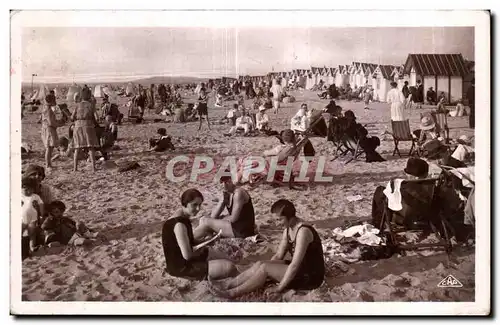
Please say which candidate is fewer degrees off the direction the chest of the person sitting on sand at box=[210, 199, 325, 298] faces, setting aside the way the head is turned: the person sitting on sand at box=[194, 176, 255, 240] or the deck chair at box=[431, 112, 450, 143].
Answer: the person sitting on sand

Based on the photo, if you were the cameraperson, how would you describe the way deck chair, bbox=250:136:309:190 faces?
facing to the left of the viewer

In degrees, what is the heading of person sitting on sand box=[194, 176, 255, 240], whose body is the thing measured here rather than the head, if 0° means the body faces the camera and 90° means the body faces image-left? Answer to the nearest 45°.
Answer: approximately 90°

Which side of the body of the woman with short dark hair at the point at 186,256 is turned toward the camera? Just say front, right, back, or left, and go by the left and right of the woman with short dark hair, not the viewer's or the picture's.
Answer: right

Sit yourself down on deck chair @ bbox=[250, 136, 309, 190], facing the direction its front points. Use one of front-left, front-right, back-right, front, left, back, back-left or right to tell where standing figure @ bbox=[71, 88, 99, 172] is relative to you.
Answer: front

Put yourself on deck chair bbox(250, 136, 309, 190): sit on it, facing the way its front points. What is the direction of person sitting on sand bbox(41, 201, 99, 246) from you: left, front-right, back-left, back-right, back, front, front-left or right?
front

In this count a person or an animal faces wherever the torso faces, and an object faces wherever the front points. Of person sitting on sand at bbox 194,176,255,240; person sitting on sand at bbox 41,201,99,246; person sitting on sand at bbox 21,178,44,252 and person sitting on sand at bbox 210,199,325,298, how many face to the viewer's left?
2

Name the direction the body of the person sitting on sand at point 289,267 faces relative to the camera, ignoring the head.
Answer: to the viewer's left
